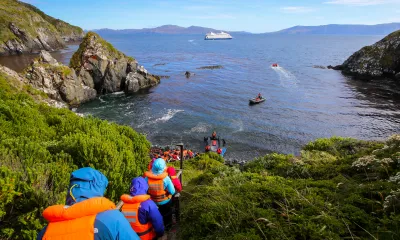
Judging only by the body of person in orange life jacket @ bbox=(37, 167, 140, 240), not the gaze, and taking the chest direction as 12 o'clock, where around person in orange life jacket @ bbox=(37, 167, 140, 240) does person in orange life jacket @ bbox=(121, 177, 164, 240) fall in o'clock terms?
person in orange life jacket @ bbox=(121, 177, 164, 240) is roughly at 1 o'clock from person in orange life jacket @ bbox=(37, 167, 140, 240).

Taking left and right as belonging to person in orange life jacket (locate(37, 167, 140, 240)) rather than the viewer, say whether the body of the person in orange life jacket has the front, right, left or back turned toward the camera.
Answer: back

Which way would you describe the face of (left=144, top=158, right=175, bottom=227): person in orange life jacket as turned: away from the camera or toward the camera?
away from the camera

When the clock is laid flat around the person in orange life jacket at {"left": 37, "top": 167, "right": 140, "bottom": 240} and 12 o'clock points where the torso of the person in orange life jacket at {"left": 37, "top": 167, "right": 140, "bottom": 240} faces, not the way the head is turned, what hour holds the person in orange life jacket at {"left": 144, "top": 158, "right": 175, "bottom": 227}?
the person in orange life jacket at {"left": 144, "top": 158, "right": 175, "bottom": 227} is roughly at 1 o'clock from the person in orange life jacket at {"left": 37, "top": 167, "right": 140, "bottom": 240}.

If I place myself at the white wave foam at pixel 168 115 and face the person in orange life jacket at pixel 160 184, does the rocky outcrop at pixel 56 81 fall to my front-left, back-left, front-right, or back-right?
back-right
